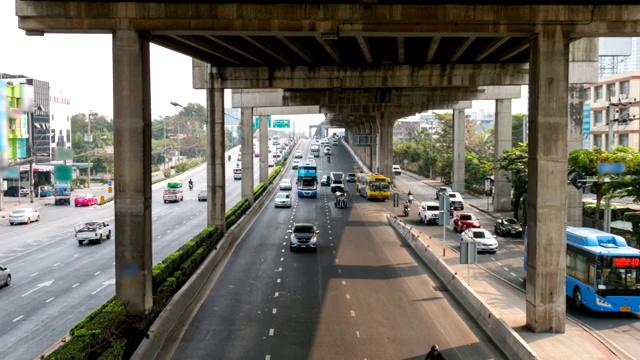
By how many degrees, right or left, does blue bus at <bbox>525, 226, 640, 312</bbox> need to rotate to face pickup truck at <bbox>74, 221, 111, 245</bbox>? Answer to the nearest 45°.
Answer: approximately 135° to its right

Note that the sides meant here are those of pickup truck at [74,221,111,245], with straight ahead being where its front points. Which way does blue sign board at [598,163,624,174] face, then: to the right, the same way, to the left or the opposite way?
the opposite way

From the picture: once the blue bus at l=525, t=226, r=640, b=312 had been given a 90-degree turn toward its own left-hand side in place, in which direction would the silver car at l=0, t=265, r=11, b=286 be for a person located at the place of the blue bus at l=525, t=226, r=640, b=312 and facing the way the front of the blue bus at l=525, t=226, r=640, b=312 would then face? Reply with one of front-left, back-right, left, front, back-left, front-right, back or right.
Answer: back-left

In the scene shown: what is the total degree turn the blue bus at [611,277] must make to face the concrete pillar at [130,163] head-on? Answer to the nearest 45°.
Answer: approximately 90° to its right

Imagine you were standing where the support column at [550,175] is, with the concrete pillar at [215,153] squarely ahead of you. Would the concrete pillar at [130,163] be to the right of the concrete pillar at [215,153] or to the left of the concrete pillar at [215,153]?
left

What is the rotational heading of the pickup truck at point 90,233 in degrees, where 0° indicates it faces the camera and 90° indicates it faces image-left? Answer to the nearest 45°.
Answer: approximately 225°

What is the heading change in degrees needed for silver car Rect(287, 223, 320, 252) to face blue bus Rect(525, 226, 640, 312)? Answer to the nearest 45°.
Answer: approximately 45° to its left

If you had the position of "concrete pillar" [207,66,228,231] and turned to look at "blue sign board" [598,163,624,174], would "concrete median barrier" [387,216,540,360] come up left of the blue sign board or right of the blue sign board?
right

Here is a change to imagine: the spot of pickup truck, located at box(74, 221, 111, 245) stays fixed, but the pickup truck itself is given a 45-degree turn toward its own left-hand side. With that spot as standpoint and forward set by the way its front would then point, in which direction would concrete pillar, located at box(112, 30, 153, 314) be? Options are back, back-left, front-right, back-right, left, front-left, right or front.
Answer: back
